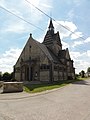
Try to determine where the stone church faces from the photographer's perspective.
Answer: facing the viewer and to the left of the viewer

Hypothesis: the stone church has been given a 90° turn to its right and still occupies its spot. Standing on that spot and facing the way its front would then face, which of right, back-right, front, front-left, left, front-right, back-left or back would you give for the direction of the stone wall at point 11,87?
back-left
